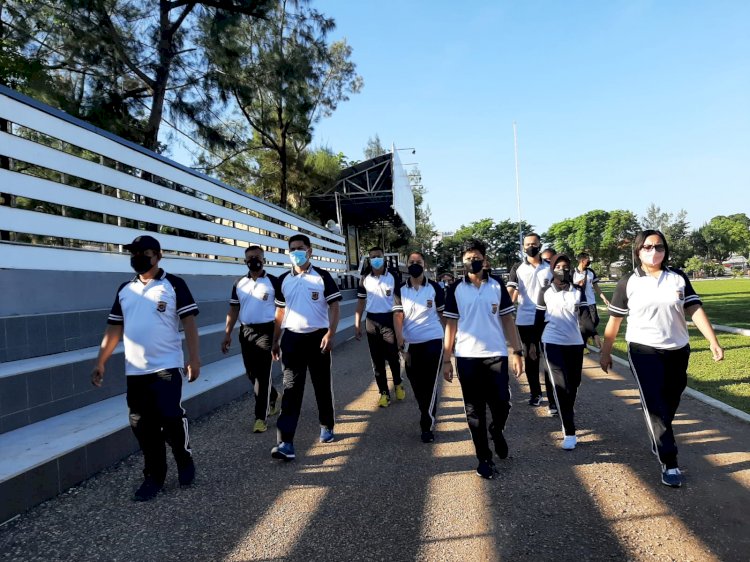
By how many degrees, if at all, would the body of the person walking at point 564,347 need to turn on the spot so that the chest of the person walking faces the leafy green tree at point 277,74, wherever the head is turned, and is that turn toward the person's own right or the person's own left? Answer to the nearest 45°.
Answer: approximately 135° to the person's own right

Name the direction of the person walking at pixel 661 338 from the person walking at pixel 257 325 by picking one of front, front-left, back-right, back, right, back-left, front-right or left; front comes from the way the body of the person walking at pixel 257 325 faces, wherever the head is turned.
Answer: front-left

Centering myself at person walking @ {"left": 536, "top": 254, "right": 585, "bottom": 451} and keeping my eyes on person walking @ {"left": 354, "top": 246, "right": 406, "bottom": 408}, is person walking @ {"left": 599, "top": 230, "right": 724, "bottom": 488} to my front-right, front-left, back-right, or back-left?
back-left

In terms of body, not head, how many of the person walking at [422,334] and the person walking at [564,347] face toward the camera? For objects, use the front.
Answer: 2

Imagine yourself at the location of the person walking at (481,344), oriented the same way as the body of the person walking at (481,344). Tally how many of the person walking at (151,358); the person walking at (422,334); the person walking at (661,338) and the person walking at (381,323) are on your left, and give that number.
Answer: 1

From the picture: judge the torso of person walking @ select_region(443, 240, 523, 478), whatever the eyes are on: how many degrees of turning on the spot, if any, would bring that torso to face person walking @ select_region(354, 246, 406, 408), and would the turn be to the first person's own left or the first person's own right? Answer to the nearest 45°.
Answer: approximately 135° to the first person's own right

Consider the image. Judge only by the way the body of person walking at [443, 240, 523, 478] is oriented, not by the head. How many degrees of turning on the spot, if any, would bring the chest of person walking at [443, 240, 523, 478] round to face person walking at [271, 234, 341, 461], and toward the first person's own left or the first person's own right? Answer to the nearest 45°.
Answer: approximately 90° to the first person's own right

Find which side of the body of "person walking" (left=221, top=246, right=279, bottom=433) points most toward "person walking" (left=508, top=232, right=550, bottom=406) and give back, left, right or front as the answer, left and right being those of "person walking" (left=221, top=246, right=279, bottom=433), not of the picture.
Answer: left

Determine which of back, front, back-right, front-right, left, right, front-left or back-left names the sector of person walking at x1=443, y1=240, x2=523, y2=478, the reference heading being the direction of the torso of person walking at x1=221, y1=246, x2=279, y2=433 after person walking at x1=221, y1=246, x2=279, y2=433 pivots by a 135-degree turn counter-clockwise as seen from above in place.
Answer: right

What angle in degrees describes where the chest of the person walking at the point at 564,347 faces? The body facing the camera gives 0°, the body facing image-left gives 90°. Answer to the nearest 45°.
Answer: approximately 0°

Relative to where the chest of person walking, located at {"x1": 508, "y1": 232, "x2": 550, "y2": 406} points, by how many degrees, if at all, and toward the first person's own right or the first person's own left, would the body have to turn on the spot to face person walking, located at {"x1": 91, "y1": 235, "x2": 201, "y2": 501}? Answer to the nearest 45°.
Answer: approximately 45° to the first person's own right

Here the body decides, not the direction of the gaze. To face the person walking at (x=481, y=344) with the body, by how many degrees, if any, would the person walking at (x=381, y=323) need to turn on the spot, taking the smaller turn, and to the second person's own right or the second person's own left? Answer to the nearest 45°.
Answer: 0° — they already face them

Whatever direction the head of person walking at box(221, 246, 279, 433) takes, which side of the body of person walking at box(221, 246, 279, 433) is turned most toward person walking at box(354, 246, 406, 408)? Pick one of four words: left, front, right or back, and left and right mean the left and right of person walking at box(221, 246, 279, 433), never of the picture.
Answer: left
